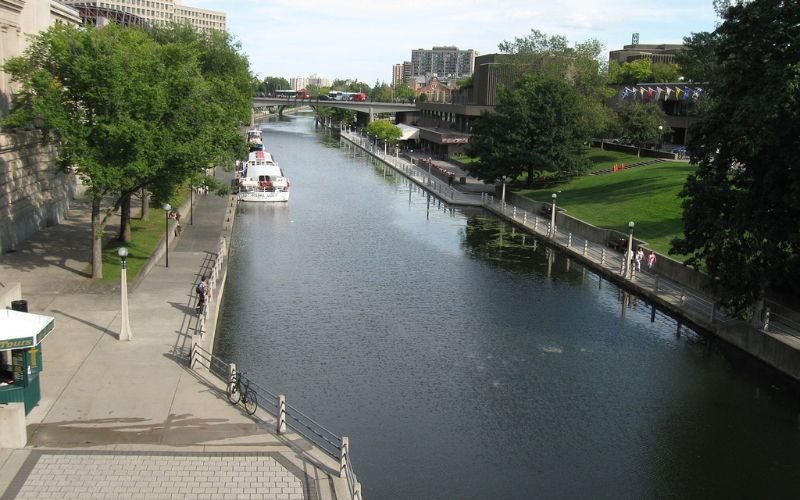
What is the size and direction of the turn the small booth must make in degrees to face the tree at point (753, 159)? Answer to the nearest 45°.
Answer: approximately 90° to its left

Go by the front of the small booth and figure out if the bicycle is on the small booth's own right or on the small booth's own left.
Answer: on the small booth's own left

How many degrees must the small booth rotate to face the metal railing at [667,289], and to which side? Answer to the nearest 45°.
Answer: approximately 90° to its left
